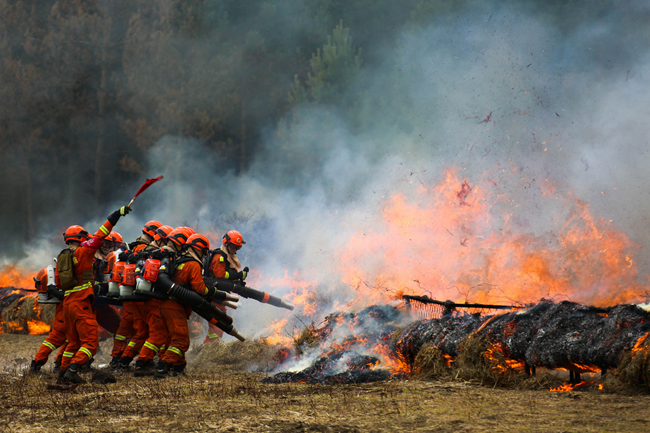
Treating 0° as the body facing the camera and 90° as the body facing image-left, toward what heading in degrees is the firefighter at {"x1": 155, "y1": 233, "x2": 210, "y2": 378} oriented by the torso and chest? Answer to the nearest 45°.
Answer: approximately 270°

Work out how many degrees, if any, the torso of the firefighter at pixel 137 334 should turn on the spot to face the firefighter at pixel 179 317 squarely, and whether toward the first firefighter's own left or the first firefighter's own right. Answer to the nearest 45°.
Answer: approximately 45° to the first firefighter's own right

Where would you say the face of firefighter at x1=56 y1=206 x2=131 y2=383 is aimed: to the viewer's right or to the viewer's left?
to the viewer's right

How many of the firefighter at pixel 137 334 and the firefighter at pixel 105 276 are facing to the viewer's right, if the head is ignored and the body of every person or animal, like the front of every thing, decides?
2

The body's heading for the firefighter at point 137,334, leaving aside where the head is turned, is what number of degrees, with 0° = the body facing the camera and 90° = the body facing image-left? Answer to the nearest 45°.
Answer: approximately 270°

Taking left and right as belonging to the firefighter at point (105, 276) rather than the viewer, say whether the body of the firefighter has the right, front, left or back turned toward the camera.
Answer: right

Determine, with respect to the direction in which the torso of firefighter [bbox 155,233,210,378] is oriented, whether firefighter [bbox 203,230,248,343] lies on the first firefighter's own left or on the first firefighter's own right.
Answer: on the first firefighter's own left

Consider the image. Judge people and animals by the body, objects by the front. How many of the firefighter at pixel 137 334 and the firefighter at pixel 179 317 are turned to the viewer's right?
2

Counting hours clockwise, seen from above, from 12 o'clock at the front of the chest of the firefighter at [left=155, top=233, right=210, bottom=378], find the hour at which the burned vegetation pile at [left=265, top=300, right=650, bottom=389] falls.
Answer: The burned vegetation pile is roughly at 1 o'clock from the firefighter.

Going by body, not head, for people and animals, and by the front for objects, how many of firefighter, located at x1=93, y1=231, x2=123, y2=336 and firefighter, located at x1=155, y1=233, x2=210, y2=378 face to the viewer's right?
2
